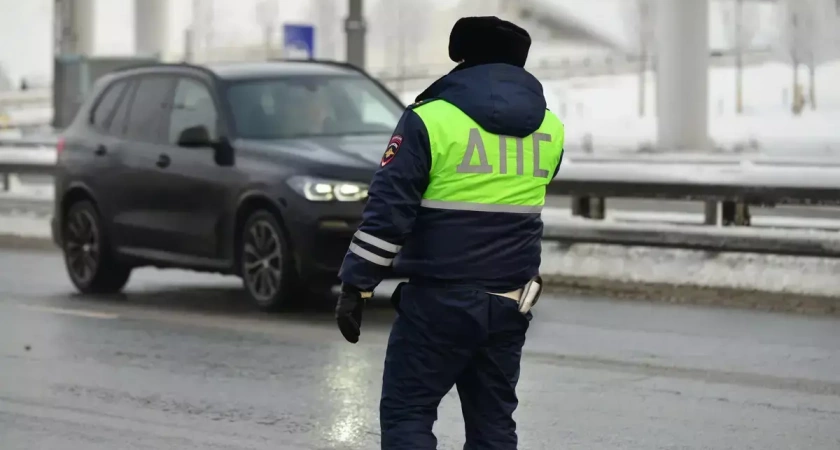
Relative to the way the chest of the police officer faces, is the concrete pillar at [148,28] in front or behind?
in front

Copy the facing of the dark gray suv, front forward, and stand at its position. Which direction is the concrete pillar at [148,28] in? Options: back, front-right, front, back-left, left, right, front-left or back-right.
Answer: back-left

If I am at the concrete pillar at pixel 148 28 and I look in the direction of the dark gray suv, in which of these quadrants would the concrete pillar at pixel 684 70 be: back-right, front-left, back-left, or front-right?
front-left

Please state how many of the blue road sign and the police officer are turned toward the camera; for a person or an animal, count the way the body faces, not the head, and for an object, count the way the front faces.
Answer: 1

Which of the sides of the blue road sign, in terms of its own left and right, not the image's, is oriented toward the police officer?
front

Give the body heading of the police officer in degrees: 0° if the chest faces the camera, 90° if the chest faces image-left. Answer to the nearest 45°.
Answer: approximately 135°

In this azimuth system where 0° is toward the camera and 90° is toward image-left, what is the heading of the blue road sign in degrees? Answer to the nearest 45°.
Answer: approximately 0°

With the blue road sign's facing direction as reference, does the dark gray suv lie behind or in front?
in front

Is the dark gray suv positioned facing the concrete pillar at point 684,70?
no

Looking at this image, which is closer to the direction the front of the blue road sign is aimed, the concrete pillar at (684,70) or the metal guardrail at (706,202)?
the metal guardrail

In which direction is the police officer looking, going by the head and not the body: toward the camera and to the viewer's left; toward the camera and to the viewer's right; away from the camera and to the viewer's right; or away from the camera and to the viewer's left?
away from the camera and to the viewer's left

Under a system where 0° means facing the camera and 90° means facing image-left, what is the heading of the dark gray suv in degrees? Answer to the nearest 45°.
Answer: approximately 315°

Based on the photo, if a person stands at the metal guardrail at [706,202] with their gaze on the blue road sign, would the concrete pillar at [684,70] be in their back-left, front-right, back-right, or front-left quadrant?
front-right

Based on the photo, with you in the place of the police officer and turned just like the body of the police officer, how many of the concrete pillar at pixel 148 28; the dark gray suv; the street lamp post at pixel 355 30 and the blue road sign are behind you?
0

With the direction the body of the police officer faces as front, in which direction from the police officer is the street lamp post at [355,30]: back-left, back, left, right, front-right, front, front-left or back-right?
front-right

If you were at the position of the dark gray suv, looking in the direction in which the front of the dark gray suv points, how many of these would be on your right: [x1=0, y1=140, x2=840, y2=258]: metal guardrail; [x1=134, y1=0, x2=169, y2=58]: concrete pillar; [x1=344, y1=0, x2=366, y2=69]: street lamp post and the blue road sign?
0
